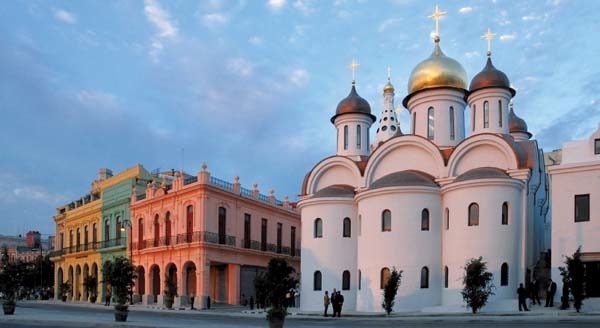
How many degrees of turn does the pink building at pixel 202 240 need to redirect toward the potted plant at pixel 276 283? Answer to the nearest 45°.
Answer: approximately 45° to its left

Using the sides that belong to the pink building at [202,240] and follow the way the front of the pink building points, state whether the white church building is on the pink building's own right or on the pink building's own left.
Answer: on the pink building's own left

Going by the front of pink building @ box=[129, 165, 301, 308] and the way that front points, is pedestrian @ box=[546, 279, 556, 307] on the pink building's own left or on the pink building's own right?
on the pink building's own left

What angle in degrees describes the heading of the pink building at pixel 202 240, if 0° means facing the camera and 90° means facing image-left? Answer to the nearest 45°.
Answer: approximately 45°
